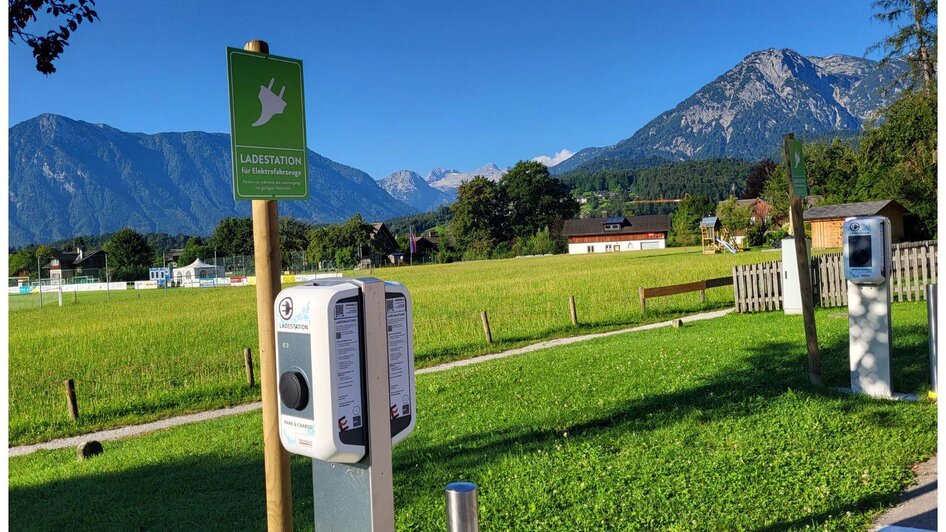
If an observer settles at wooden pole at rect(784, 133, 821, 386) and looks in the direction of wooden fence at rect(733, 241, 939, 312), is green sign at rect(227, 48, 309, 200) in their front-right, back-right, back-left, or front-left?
back-left

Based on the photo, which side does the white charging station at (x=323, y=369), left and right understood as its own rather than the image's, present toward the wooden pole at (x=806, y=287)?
back

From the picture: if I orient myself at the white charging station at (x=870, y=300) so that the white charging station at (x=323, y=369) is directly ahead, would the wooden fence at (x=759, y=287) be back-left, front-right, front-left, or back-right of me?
back-right

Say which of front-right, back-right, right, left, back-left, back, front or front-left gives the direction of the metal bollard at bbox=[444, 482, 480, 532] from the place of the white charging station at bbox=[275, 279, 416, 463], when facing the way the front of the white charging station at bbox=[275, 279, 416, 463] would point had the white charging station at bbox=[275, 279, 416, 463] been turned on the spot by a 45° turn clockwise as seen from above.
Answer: back-left

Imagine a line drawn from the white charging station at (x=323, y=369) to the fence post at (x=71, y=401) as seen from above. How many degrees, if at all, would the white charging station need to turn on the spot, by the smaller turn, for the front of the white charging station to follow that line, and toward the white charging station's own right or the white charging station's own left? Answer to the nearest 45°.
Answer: approximately 90° to the white charging station's own right

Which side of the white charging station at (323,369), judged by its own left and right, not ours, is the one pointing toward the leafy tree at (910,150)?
back

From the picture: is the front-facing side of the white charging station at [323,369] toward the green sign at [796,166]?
no

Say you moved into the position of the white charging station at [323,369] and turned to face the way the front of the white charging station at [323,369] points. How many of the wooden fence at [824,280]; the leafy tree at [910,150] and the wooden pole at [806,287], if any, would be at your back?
3

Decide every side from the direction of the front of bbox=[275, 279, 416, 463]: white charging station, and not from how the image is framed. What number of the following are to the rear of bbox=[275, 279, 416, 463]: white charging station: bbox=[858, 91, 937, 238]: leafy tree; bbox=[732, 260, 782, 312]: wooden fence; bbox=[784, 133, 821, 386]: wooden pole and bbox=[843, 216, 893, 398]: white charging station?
4

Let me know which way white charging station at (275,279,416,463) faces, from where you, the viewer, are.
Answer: facing the viewer and to the left of the viewer

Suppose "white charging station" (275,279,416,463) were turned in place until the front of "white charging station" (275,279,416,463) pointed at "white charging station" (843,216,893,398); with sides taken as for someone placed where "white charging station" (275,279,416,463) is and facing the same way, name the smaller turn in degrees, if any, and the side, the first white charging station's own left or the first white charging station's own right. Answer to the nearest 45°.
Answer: approximately 180°

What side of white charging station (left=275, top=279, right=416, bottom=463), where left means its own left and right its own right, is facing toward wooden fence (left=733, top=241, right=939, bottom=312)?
back

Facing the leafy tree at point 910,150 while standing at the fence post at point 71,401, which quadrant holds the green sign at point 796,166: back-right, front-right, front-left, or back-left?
front-right

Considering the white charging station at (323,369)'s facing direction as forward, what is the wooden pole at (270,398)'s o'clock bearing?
The wooden pole is roughly at 4 o'clock from the white charging station.
